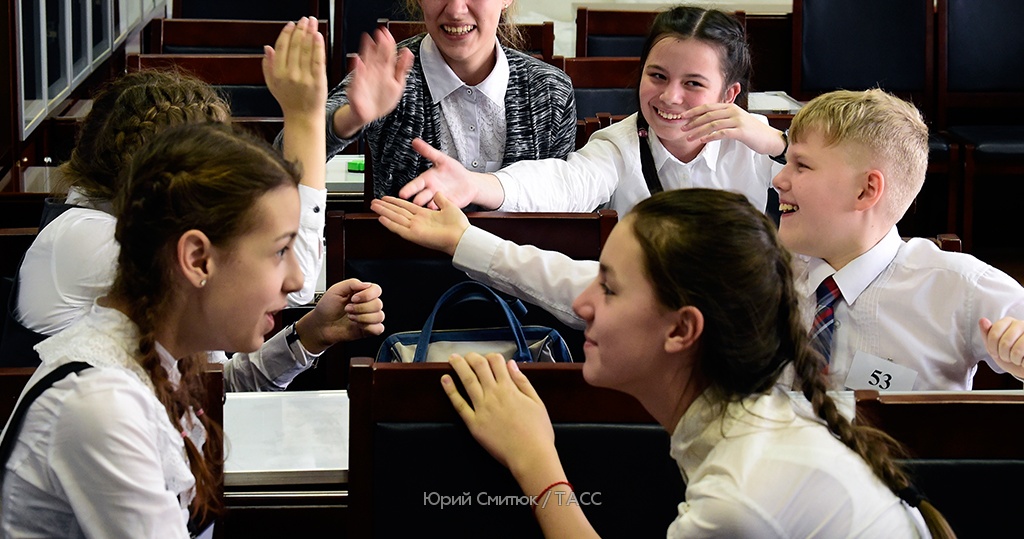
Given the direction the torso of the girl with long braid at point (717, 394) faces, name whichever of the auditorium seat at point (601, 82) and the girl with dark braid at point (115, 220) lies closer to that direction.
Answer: the girl with dark braid

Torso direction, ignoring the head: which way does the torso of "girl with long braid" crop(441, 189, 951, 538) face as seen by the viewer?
to the viewer's left

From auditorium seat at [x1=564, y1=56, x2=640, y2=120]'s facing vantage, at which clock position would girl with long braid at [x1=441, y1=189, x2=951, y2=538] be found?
The girl with long braid is roughly at 12 o'clock from the auditorium seat.

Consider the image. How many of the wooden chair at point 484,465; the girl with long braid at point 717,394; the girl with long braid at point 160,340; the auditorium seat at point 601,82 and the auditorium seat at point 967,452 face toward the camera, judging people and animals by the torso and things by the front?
3

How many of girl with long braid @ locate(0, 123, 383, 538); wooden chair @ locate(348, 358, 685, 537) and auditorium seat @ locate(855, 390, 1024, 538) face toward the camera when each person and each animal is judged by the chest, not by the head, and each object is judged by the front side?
2

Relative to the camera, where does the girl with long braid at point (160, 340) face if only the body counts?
to the viewer's right

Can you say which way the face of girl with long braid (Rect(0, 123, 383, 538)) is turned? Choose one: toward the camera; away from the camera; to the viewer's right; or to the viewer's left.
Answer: to the viewer's right

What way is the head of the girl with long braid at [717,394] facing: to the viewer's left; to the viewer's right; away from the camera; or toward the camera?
to the viewer's left
